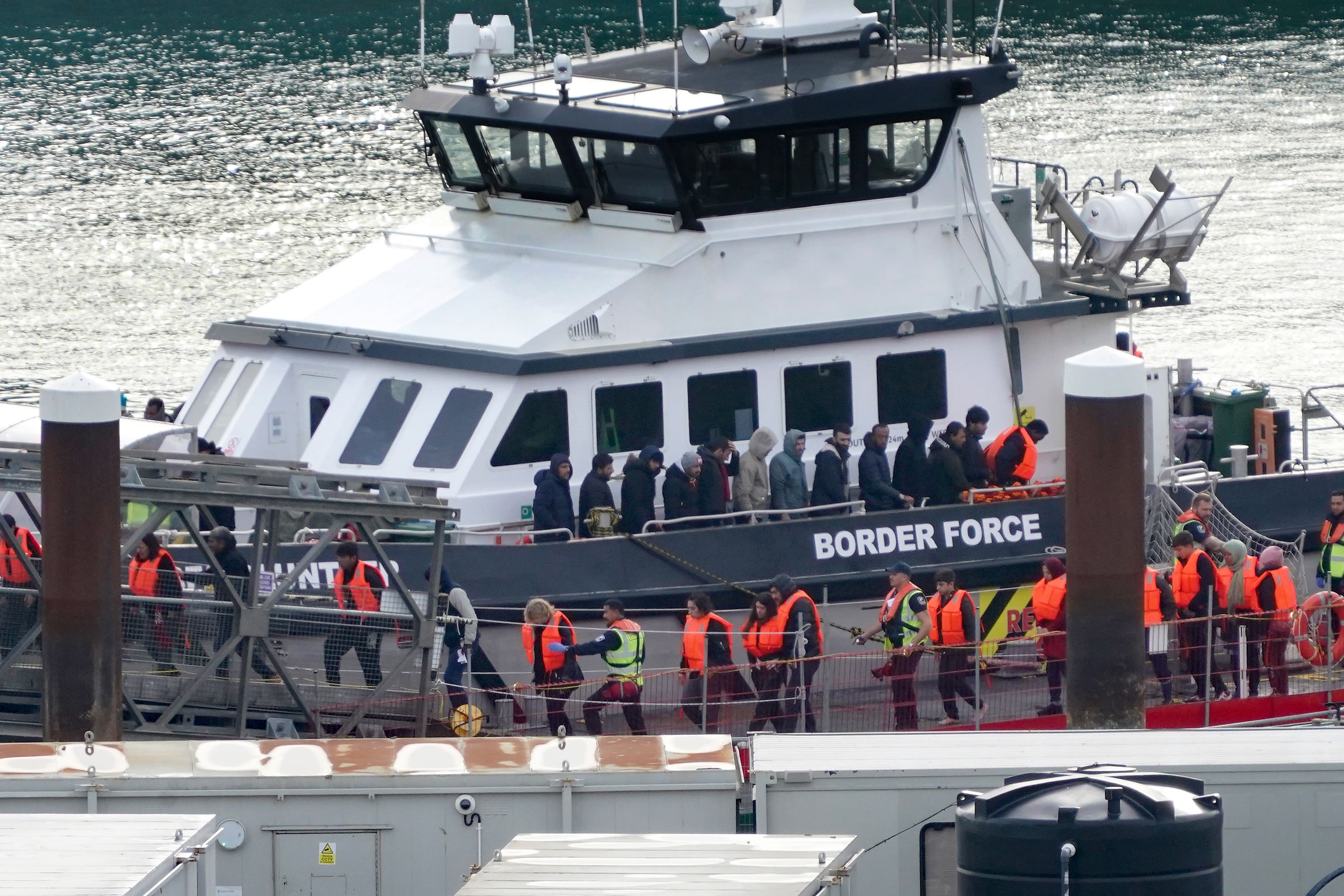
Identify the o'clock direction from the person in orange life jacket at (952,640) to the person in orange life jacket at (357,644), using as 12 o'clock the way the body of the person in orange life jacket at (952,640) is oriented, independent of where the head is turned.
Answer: the person in orange life jacket at (357,644) is roughly at 1 o'clock from the person in orange life jacket at (952,640).

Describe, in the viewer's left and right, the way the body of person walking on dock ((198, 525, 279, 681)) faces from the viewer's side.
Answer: facing to the left of the viewer

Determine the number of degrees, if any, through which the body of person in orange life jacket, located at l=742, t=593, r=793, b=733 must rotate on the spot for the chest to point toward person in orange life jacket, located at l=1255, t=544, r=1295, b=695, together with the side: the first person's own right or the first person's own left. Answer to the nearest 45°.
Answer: approximately 135° to the first person's own left

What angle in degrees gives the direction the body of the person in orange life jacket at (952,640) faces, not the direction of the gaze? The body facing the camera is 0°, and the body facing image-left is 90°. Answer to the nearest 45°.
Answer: approximately 45°

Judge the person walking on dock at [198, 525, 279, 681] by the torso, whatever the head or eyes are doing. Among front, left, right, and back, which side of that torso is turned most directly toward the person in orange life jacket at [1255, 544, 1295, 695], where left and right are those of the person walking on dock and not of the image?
back

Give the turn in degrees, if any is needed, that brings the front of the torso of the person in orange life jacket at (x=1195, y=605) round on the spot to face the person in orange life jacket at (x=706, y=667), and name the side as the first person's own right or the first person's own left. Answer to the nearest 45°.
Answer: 0° — they already face them

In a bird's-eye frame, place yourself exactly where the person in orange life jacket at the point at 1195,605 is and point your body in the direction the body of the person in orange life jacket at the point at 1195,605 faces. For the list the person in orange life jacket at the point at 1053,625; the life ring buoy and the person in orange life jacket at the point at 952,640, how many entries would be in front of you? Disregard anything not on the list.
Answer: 2

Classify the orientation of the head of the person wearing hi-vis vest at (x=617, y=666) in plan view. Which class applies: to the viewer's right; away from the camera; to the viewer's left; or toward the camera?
to the viewer's left

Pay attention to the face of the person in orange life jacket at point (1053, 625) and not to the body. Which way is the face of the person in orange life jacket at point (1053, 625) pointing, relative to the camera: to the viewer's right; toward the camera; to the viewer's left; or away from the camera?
to the viewer's left

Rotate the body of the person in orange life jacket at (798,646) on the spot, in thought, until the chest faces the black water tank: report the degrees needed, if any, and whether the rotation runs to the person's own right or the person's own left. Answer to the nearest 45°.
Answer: approximately 90° to the person's own left

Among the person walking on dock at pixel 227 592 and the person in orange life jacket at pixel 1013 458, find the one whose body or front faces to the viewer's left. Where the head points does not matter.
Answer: the person walking on dock

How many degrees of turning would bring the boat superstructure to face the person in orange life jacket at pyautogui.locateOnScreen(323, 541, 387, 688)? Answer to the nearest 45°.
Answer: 0° — it already faces them

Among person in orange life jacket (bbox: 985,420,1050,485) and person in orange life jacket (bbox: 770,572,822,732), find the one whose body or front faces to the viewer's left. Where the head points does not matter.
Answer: person in orange life jacket (bbox: 770,572,822,732)
